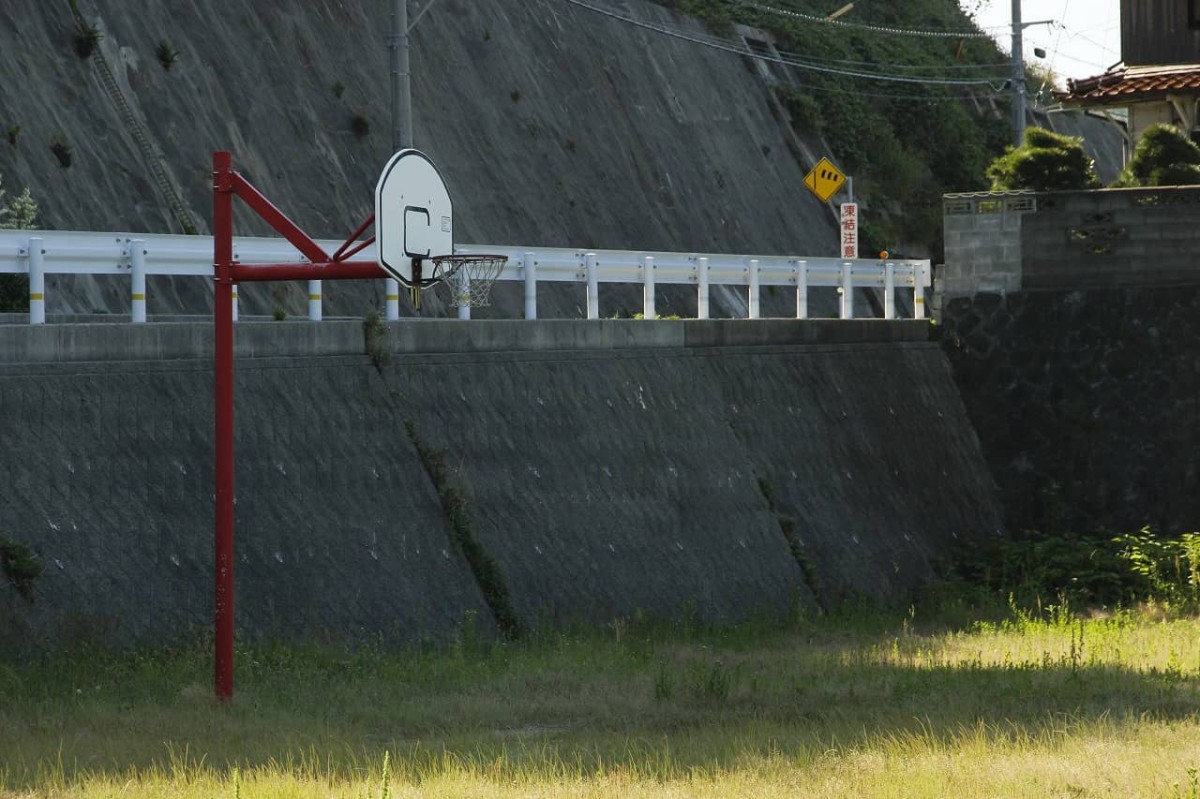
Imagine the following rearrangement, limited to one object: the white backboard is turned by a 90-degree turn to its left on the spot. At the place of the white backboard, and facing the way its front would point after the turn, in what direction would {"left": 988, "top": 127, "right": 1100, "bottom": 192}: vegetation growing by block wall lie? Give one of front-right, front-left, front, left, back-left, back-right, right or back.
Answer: front

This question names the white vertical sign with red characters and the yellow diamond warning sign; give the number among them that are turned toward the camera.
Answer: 2

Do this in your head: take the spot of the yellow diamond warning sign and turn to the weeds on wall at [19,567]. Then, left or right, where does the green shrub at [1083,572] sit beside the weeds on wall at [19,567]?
left

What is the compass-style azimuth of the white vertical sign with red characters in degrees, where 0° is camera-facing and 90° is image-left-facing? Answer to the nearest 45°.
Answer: approximately 0°

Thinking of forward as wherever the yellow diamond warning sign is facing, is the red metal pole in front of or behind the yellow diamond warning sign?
in front

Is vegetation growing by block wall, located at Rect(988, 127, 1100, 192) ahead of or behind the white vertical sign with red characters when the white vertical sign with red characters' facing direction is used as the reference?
behind

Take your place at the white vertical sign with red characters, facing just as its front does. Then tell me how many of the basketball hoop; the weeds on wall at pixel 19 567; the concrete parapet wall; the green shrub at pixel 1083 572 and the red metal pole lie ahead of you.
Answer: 5

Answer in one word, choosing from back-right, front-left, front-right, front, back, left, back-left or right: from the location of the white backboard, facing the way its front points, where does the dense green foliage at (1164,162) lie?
left

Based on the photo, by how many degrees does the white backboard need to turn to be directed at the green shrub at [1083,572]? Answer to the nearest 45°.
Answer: approximately 90° to its left

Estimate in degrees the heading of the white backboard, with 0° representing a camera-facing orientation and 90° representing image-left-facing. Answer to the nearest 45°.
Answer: approximately 315°
